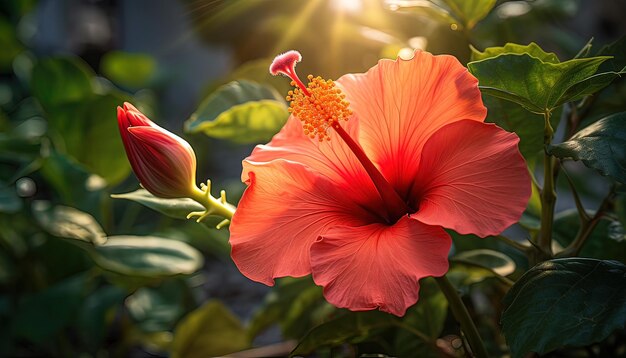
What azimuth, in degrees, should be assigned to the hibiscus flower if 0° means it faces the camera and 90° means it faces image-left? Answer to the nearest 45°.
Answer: approximately 45°

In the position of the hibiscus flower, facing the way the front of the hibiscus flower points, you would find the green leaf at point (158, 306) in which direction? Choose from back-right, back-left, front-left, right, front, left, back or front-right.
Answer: right

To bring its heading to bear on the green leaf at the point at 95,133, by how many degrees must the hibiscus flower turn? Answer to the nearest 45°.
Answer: approximately 90° to its right

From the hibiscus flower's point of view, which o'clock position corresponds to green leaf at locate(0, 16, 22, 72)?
The green leaf is roughly at 3 o'clock from the hibiscus flower.

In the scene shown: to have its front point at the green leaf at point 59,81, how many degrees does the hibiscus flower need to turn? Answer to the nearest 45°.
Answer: approximately 90° to its right

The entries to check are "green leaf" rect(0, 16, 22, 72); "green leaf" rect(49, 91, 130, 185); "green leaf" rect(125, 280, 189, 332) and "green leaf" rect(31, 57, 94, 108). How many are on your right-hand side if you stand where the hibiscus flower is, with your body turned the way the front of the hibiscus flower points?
4
